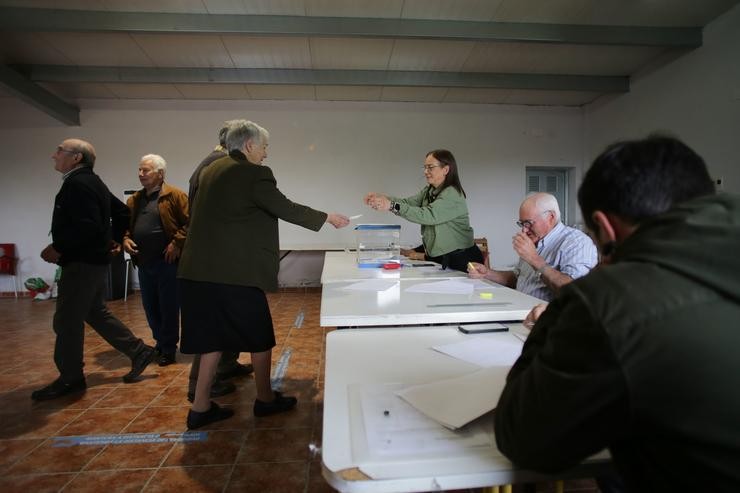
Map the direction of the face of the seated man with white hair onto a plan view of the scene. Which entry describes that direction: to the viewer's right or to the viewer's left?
to the viewer's left

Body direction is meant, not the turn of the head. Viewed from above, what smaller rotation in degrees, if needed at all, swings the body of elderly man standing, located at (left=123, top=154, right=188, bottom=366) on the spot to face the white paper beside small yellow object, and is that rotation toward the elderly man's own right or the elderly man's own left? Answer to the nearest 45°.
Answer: approximately 90° to the elderly man's own left

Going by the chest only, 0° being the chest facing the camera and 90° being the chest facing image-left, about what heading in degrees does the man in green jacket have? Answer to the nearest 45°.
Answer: approximately 135°

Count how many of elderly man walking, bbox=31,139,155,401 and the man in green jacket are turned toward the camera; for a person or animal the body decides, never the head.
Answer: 0

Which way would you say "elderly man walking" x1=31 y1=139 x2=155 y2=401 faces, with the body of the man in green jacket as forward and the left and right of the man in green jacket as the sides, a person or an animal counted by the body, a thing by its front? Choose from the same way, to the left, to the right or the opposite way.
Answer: to the left

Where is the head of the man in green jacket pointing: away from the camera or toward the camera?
away from the camera

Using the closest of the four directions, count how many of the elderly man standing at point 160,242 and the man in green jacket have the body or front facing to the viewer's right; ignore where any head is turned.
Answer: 0

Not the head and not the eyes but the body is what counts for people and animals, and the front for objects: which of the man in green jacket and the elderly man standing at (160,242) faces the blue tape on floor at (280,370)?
the man in green jacket

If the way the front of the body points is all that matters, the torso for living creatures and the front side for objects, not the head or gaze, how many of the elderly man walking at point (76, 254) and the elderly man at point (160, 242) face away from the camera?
0

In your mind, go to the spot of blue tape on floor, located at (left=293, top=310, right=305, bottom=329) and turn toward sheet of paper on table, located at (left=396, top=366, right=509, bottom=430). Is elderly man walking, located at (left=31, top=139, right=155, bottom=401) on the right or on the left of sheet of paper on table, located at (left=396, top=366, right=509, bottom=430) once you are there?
right

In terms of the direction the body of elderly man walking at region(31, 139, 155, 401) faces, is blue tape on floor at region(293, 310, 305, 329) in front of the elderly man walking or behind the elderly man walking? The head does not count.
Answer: behind

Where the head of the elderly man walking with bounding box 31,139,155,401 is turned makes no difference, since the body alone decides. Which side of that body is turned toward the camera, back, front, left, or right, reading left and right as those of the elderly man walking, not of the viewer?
left
